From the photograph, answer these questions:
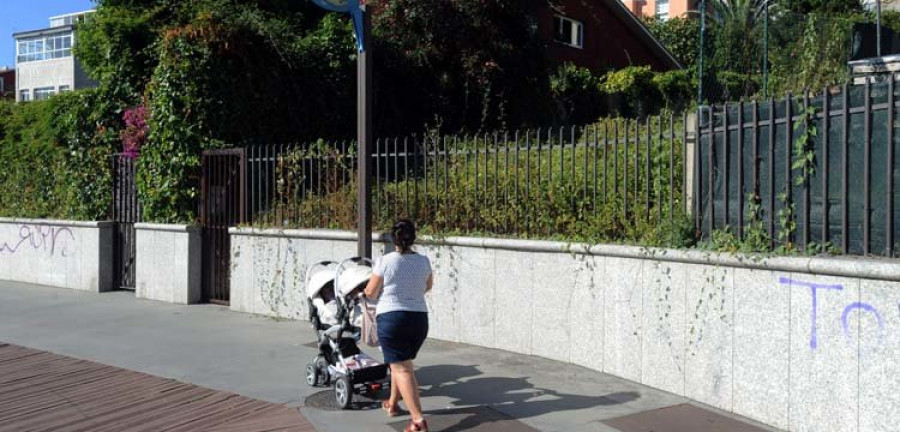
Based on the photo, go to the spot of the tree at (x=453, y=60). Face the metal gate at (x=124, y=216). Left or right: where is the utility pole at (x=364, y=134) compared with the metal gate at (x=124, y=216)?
left

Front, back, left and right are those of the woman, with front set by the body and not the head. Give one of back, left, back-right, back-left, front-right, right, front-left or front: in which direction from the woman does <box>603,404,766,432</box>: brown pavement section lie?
back-right

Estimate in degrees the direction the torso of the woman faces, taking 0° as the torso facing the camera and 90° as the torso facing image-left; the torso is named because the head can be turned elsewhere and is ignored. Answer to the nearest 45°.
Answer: approximately 135°

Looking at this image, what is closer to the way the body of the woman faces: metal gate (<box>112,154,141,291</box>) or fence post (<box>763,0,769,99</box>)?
the metal gate

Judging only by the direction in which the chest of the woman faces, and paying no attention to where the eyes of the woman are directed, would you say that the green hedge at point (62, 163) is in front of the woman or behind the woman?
in front

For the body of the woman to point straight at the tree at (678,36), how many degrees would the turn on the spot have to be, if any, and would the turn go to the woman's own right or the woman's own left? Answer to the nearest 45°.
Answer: approximately 45° to the woman's own right

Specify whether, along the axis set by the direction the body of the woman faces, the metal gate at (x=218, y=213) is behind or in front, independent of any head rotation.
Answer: in front

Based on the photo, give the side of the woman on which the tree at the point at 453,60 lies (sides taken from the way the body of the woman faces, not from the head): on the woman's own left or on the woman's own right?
on the woman's own right

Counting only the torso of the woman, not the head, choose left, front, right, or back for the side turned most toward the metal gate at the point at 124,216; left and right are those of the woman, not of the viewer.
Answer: front

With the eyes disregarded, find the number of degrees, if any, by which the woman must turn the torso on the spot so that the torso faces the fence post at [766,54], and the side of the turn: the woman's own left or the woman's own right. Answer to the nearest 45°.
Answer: approximately 90° to the woman's own right

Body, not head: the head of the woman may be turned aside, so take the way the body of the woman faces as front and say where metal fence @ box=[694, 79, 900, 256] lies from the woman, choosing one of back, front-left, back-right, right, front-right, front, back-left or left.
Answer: back-right
